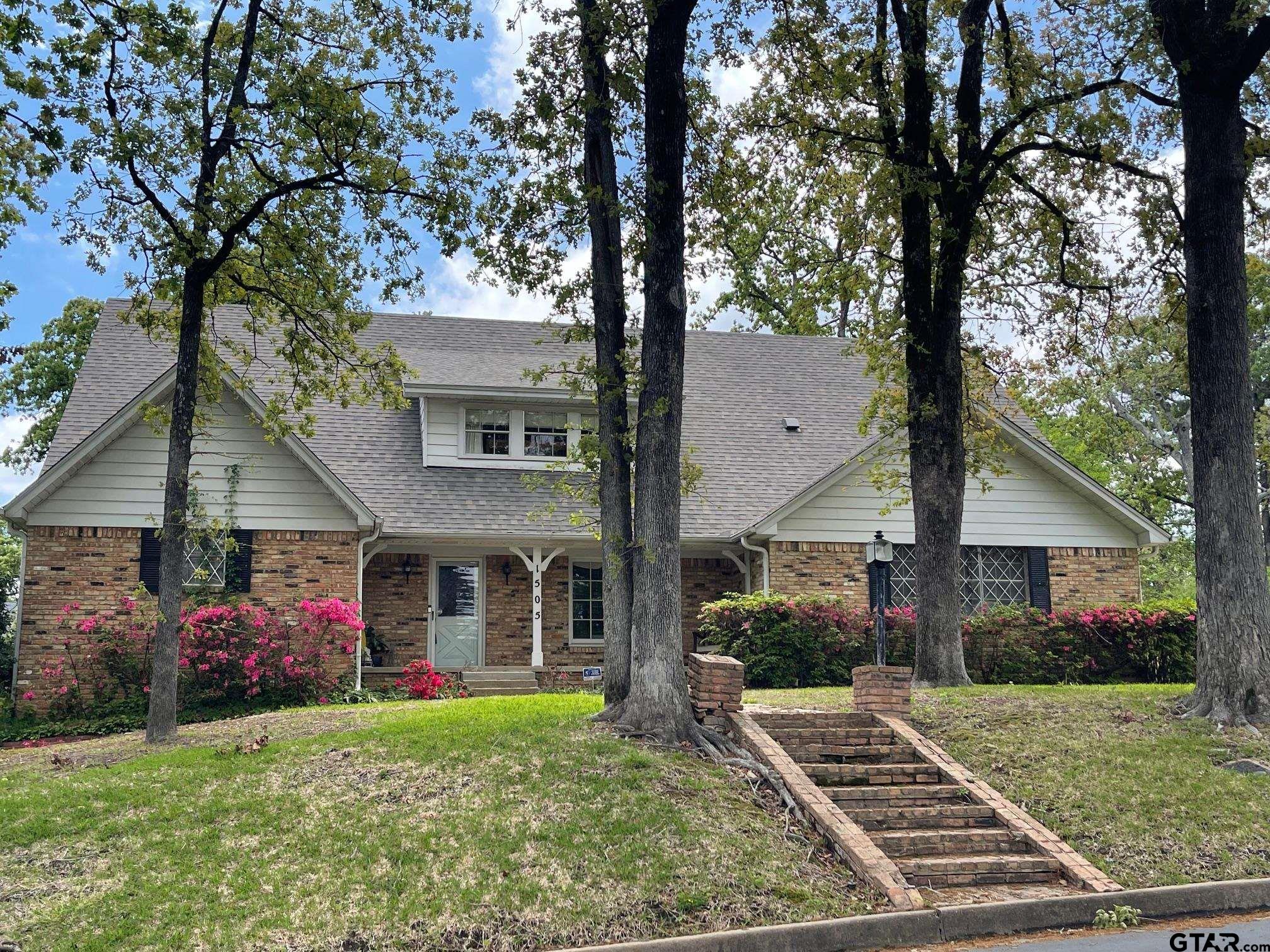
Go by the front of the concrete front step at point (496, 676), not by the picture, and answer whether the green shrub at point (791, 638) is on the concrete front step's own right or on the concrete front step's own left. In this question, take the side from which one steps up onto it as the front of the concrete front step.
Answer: on the concrete front step's own left

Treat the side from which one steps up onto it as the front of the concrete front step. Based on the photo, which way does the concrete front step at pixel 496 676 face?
toward the camera

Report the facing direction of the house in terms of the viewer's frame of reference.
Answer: facing the viewer

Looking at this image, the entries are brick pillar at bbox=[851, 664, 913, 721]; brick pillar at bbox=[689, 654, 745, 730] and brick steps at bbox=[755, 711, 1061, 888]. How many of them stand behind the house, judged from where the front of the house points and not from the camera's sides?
0

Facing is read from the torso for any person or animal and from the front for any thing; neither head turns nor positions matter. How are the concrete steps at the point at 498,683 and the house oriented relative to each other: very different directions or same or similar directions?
same or similar directions

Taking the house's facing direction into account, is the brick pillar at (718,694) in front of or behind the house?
in front

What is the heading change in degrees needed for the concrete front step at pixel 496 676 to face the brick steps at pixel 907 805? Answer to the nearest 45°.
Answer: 0° — it already faces it

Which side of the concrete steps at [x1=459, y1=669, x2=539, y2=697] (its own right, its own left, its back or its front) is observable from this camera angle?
front

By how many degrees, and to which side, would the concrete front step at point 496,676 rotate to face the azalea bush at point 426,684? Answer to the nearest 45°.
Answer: approximately 45° to its right

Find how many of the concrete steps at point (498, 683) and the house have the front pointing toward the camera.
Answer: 2

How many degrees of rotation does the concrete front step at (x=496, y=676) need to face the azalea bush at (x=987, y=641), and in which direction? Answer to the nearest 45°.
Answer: approximately 90° to its left

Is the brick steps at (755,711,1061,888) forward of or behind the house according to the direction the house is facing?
forward

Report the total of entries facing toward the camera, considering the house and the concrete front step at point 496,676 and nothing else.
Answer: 2

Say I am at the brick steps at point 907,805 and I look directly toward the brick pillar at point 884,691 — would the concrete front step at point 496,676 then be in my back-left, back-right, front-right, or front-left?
front-left
